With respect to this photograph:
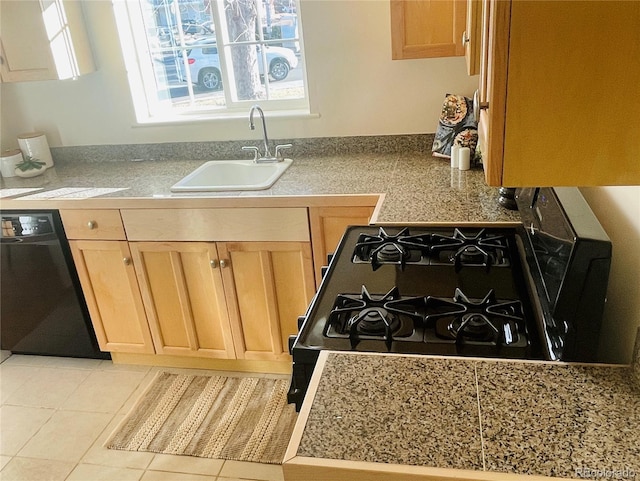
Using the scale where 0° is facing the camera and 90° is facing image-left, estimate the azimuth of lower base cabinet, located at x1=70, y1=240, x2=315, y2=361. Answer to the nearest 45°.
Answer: approximately 0°

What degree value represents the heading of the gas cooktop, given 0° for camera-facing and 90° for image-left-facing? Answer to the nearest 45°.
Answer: approximately 90°

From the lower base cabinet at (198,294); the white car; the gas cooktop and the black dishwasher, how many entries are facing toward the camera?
2

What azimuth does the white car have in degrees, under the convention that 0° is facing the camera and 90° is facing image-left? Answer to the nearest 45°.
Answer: approximately 225°

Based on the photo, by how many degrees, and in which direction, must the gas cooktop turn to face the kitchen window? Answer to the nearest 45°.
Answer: approximately 45° to its right

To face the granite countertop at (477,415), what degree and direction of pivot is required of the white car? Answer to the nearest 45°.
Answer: approximately 135° to its right

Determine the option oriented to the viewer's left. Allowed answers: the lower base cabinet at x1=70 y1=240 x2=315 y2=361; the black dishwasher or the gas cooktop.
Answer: the gas cooktop

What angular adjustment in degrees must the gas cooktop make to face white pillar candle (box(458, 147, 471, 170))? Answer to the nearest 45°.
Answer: approximately 90° to its right

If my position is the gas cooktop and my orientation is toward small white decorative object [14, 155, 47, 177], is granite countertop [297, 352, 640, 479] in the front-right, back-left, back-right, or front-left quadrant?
back-left

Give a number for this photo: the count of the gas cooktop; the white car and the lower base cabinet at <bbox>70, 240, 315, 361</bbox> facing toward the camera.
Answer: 1
